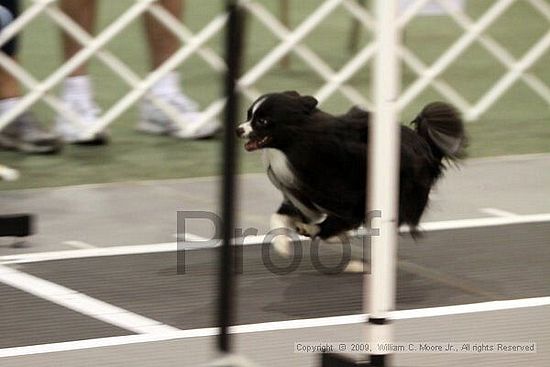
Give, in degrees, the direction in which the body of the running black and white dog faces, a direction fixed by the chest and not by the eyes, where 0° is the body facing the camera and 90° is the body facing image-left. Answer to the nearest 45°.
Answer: approximately 90°

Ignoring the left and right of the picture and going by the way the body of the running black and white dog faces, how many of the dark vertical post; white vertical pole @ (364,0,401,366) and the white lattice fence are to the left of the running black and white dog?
2

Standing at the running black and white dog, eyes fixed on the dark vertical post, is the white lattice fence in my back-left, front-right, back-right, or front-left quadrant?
back-right

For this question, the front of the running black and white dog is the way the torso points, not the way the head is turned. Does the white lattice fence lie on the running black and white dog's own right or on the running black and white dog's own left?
on the running black and white dog's own right

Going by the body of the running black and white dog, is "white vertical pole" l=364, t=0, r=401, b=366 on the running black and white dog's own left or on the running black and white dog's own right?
on the running black and white dog's own left
